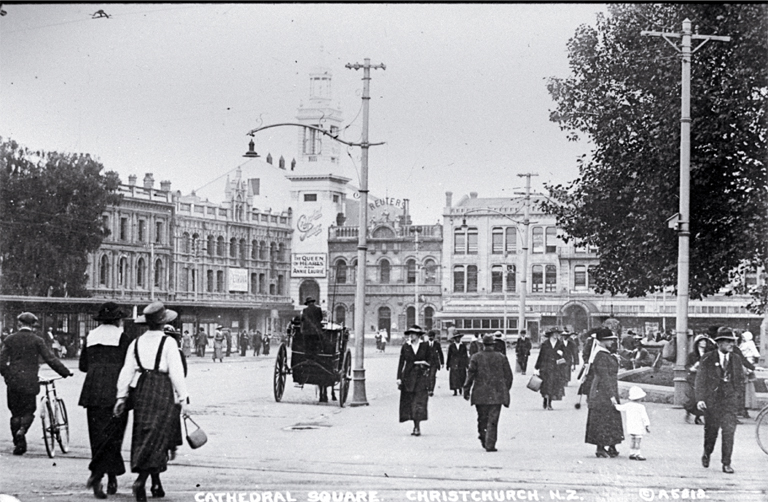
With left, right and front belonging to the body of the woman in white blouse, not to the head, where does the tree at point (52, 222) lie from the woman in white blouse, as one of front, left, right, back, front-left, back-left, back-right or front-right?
front

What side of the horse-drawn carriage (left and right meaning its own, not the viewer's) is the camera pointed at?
back

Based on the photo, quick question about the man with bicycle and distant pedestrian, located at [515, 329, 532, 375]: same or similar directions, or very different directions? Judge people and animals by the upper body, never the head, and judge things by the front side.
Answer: very different directions

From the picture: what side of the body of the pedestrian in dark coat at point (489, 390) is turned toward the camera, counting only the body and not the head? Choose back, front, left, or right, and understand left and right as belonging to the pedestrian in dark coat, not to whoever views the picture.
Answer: back

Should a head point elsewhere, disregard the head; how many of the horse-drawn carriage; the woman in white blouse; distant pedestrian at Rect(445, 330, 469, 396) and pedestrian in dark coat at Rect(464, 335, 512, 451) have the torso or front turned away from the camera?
3

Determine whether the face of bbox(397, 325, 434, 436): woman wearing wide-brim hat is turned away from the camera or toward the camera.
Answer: toward the camera

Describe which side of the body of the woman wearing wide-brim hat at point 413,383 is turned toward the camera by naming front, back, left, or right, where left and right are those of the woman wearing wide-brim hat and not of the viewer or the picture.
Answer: front

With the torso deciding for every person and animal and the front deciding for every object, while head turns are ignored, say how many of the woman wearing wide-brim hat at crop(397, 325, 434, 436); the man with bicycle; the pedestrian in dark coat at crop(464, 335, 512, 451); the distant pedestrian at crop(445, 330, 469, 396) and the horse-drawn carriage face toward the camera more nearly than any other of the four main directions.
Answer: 2

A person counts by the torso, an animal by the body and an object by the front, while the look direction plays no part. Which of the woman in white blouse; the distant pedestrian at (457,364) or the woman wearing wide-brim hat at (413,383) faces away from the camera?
the woman in white blouse

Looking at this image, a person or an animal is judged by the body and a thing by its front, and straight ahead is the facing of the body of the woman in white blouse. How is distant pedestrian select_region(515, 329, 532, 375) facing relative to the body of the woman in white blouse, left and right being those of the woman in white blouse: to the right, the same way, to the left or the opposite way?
the opposite way
